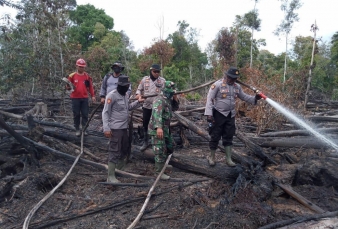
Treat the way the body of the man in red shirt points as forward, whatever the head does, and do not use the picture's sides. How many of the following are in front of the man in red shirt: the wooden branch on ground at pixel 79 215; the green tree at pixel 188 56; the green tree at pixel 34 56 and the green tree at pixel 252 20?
1

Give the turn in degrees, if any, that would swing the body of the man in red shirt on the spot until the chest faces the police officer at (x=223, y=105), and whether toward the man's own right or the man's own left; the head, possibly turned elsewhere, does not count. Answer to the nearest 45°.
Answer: approximately 45° to the man's own left

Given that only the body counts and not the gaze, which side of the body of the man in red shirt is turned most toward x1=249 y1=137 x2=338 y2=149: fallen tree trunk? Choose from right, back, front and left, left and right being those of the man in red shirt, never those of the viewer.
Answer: left

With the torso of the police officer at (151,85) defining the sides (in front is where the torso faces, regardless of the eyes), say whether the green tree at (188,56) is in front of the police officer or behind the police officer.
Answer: behind

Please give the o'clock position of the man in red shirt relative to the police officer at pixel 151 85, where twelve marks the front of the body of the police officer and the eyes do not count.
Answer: The man in red shirt is roughly at 4 o'clock from the police officer.

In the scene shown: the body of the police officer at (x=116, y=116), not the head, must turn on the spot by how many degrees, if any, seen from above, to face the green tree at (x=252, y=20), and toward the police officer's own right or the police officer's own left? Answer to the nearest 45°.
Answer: approximately 90° to the police officer's own left

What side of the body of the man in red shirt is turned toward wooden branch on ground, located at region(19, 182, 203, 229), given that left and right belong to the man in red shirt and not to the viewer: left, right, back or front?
front

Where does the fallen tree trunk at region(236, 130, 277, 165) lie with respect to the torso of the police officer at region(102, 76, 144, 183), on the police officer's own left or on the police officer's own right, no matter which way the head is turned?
on the police officer's own left

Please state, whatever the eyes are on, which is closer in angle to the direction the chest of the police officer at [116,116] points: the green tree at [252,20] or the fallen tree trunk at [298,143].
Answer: the fallen tree trunk

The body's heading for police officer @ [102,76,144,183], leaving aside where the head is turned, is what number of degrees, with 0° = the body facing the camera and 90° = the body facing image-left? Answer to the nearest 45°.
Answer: approximately 315°

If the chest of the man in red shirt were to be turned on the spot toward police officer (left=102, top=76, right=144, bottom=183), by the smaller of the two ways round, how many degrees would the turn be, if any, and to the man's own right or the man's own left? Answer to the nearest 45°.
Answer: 0° — they already face them

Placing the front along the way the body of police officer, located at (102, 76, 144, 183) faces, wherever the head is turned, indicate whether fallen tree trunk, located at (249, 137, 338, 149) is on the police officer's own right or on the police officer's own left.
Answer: on the police officer's own left

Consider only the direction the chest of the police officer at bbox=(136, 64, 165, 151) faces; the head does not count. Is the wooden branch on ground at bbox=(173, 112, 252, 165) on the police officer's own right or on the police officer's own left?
on the police officer's own left

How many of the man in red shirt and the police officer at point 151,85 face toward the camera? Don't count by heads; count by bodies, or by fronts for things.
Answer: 2
